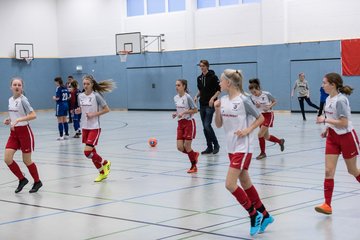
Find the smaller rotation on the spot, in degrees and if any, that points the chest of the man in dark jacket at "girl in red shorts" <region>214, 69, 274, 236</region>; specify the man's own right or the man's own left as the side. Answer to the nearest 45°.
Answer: approximately 45° to the man's own left

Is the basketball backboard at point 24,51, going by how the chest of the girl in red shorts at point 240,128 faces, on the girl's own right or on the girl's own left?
on the girl's own right

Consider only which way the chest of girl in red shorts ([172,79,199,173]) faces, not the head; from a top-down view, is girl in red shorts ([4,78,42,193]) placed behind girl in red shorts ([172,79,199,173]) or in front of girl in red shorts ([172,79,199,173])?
in front

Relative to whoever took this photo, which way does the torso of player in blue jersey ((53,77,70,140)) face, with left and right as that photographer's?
facing away from the viewer and to the left of the viewer

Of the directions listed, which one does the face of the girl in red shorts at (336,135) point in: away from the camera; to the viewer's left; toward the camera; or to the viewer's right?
to the viewer's left

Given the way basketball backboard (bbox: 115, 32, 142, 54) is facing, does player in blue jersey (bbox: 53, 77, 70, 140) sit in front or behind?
in front

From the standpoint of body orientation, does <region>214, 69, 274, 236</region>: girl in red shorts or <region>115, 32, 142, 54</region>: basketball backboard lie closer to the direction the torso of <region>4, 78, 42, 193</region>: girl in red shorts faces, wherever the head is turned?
the girl in red shorts
